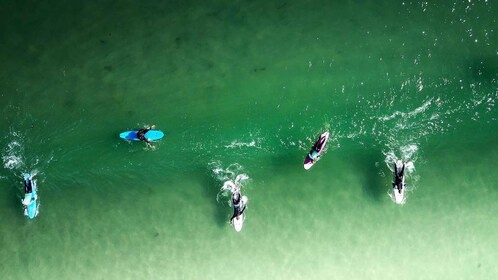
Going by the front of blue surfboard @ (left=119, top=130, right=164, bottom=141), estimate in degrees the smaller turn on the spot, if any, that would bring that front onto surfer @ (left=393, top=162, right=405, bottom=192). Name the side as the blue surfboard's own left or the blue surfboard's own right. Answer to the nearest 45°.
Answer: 0° — it already faces them

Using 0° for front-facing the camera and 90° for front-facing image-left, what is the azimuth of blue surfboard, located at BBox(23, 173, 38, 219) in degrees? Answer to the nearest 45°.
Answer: approximately 0°

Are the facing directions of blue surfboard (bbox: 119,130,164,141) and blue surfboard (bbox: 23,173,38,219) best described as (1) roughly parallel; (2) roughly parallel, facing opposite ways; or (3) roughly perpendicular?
roughly perpendicular

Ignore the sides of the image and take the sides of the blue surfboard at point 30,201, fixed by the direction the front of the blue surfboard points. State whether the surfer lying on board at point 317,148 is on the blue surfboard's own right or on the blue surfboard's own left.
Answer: on the blue surfboard's own left

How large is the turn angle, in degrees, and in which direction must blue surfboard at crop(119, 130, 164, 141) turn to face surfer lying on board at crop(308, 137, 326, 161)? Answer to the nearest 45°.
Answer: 0° — it already faces them
